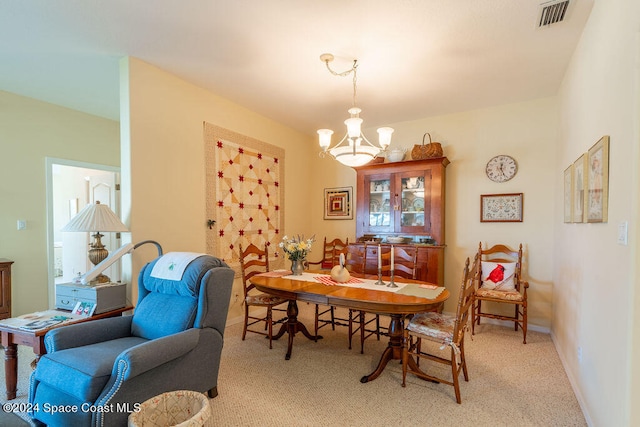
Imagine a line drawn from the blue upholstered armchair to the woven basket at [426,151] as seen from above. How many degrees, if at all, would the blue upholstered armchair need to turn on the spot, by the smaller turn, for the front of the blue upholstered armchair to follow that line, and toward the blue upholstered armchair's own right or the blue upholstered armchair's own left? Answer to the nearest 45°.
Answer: approximately 135° to the blue upholstered armchair's own left

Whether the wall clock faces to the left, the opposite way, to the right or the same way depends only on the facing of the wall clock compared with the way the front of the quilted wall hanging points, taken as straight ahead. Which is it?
to the right

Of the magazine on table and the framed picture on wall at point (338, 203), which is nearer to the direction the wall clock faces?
the magazine on table

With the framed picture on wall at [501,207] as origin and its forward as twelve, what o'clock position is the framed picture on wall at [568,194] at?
the framed picture on wall at [568,194] is roughly at 11 o'clock from the framed picture on wall at [501,207].

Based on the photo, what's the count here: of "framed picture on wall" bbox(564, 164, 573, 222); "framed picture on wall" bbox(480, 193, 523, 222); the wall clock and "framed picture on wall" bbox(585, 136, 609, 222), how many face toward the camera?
2

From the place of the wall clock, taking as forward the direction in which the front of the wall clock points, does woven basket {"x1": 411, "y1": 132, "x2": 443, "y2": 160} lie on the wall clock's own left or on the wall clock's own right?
on the wall clock's own right

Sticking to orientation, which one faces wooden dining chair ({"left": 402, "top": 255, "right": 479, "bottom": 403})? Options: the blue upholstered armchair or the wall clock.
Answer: the wall clock

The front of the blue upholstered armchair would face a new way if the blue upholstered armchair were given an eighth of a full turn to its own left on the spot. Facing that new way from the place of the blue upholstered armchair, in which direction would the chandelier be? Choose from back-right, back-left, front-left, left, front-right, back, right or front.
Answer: left

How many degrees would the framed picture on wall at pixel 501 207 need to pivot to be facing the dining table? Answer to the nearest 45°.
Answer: approximately 45° to its right

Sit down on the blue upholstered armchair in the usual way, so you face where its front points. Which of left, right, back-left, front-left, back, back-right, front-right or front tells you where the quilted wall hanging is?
back
